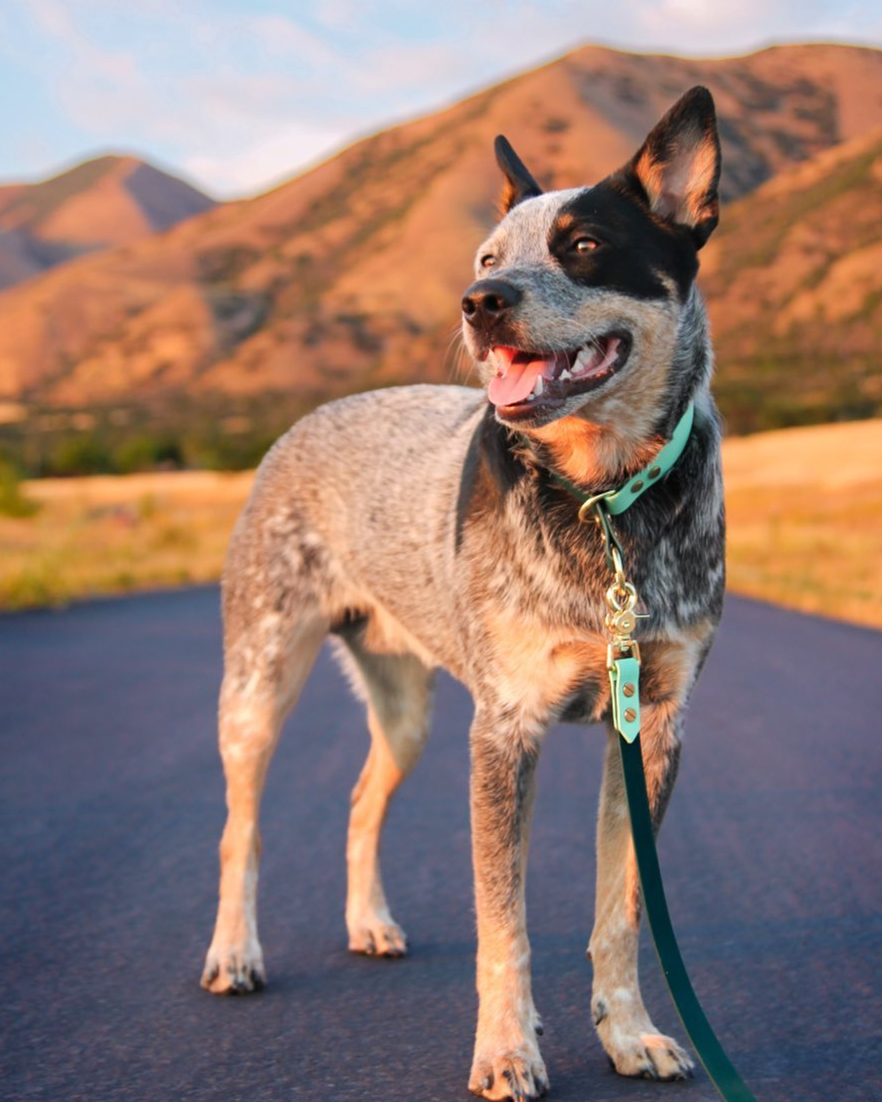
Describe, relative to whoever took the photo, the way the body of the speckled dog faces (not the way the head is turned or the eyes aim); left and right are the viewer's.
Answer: facing the viewer and to the right of the viewer
